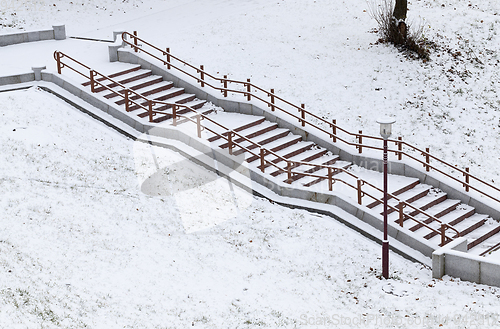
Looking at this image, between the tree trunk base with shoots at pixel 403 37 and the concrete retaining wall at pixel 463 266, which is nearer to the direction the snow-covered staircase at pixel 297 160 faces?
the concrete retaining wall

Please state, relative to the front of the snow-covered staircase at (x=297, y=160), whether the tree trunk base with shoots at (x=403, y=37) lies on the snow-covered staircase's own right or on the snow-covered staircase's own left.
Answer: on the snow-covered staircase's own left

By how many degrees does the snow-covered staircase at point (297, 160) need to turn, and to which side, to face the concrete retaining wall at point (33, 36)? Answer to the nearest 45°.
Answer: approximately 180°

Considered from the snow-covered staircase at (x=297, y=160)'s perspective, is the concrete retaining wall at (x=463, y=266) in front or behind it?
in front

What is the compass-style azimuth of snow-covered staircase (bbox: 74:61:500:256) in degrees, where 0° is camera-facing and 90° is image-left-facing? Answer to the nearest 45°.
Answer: approximately 315°
